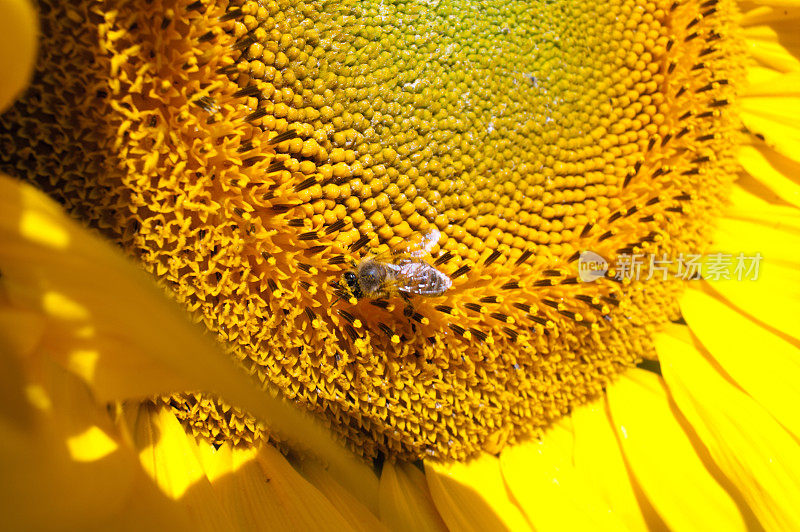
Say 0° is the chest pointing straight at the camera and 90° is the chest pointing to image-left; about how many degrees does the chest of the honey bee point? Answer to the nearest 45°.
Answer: approximately 90°
